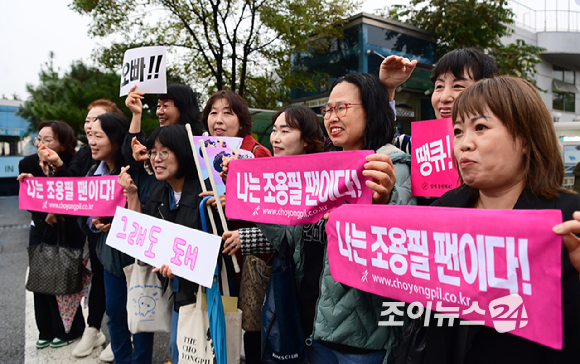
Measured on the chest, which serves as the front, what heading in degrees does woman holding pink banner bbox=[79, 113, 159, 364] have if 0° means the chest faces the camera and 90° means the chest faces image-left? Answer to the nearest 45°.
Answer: approximately 45°

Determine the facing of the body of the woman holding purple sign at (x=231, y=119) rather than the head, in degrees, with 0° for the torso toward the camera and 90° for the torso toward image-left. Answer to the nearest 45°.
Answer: approximately 45°

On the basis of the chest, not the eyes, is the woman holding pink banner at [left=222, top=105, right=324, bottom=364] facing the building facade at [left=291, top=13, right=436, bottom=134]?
no

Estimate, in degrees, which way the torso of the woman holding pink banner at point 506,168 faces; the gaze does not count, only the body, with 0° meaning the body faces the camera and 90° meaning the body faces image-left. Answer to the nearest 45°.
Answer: approximately 45°

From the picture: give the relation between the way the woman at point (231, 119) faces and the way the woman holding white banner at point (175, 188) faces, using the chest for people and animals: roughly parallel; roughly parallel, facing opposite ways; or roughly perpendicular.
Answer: roughly parallel

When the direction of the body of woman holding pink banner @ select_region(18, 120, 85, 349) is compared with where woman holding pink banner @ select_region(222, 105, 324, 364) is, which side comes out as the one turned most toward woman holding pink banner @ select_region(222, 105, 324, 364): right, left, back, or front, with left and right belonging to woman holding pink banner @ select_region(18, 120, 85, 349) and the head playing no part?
left

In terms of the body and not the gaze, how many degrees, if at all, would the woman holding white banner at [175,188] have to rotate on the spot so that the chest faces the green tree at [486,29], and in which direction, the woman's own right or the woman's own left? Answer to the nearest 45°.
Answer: approximately 180°

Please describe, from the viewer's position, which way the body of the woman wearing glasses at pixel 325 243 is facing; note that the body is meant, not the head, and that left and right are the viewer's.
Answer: facing the viewer and to the left of the viewer

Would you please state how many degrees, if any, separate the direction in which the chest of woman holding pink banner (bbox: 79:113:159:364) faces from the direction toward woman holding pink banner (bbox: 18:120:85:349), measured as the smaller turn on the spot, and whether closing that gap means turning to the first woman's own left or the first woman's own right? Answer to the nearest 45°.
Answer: approximately 90° to the first woman's own right

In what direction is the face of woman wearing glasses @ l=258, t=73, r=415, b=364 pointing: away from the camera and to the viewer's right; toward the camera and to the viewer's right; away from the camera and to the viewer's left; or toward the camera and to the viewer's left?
toward the camera and to the viewer's left

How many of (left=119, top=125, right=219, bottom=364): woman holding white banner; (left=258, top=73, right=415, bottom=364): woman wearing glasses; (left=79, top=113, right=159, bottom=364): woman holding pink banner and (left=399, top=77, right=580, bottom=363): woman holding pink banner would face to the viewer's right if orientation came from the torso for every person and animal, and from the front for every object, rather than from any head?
0

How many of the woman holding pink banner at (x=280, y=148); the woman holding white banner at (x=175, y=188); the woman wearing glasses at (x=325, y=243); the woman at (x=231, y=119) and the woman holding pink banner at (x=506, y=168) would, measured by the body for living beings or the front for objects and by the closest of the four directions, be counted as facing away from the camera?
0

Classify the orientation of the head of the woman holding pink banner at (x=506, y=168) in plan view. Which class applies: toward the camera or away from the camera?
toward the camera

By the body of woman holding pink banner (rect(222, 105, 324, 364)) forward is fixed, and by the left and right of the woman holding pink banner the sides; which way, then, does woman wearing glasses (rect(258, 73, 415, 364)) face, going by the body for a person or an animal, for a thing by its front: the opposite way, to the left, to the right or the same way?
the same way

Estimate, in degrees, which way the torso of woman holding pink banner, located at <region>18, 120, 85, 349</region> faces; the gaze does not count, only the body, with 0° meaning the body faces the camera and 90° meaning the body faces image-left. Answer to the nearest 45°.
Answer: approximately 45°
